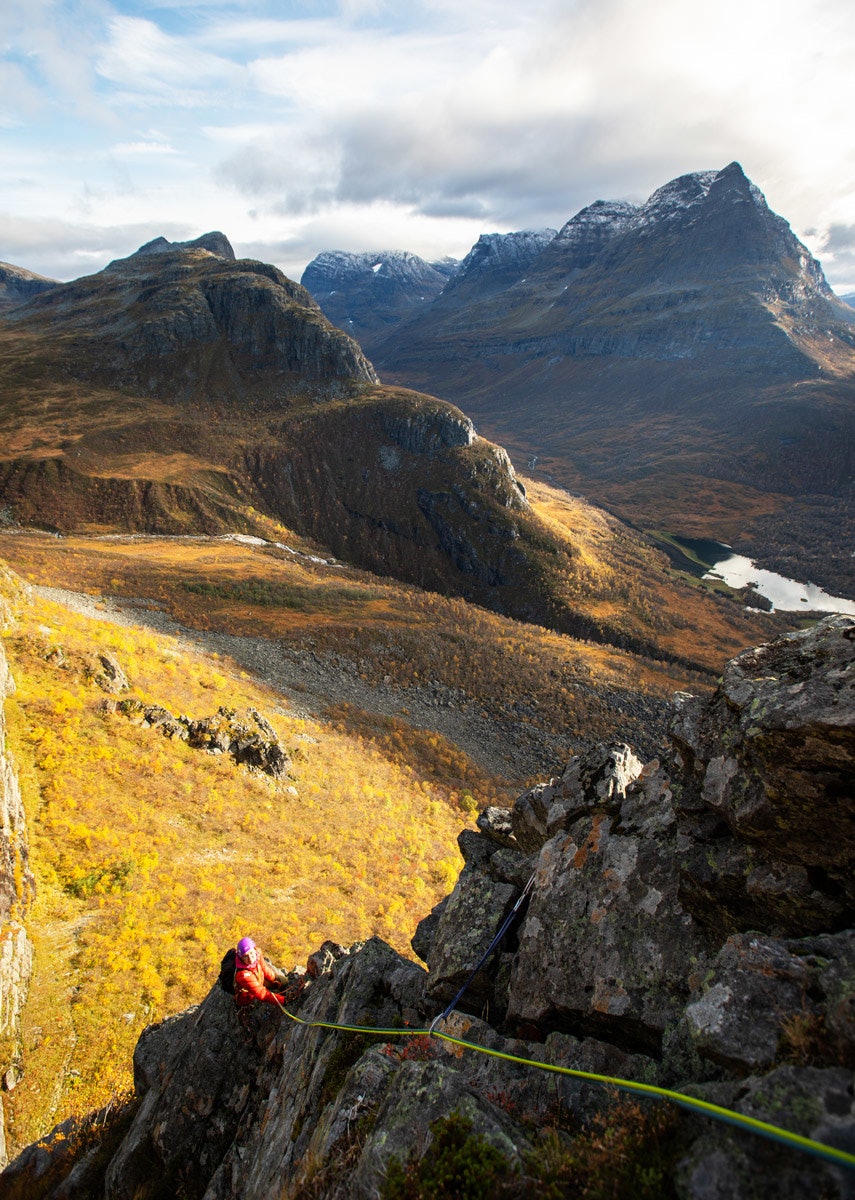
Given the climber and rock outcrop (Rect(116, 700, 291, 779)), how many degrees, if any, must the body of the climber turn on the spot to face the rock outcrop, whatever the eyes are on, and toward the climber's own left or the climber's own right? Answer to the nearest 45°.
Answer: approximately 135° to the climber's own left

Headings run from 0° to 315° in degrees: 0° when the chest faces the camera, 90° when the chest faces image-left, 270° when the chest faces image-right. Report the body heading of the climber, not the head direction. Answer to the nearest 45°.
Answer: approximately 315°

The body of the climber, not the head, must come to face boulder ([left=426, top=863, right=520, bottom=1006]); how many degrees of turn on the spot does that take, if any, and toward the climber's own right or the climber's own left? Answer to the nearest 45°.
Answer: approximately 45° to the climber's own left

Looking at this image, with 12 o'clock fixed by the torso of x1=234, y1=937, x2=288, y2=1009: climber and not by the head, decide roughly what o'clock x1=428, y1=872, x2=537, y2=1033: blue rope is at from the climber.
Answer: The blue rope is roughly at 11 o'clock from the climber.

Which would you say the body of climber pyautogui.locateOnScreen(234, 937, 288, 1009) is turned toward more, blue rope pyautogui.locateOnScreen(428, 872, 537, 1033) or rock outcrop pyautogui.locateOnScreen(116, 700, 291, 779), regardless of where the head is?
the blue rope
